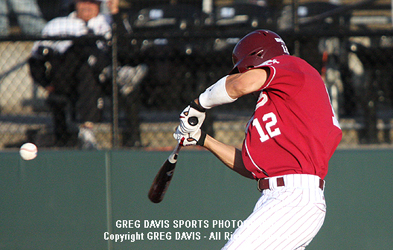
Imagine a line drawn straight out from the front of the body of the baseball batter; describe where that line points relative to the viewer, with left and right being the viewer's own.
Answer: facing to the left of the viewer

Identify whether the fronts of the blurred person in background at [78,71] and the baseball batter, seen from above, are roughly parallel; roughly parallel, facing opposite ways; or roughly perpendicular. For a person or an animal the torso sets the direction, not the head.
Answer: roughly perpendicular

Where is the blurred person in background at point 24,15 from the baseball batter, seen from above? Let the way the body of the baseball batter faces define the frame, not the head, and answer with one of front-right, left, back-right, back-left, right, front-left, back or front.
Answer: front-right

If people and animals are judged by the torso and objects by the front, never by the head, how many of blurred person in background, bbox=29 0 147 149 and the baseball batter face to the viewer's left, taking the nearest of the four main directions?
1

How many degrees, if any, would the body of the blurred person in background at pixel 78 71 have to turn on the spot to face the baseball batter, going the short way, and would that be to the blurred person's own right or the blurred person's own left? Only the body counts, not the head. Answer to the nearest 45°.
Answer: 0° — they already face them

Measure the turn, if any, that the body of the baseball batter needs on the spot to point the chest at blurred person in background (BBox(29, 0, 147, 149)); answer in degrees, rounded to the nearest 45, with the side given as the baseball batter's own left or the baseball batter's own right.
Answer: approximately 45° to the baseball batter's own right

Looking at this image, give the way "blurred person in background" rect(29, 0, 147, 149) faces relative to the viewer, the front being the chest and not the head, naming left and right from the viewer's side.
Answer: facing the viewer

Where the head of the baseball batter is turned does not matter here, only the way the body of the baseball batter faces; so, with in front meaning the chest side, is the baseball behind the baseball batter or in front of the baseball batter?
in front
